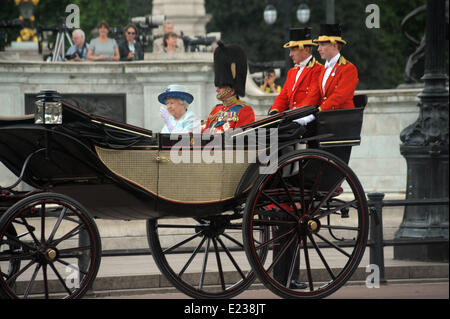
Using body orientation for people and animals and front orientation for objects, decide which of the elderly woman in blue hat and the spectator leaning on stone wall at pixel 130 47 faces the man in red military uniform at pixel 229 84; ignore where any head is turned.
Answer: the spectator leaning on stone wall

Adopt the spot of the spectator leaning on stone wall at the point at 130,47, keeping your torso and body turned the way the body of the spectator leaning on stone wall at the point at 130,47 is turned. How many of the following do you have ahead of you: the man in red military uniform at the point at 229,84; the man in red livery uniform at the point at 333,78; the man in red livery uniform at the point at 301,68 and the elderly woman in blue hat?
4

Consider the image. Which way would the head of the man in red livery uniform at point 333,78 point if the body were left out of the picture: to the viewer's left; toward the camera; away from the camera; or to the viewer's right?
to the viewer's left

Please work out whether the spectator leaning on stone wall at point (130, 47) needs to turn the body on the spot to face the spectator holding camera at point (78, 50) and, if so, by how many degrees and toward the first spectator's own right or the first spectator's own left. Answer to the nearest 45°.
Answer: approximately 90° to the first spectator's own right

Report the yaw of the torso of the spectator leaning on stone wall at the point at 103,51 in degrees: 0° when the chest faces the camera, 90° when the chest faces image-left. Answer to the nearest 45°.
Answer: approximately 0°

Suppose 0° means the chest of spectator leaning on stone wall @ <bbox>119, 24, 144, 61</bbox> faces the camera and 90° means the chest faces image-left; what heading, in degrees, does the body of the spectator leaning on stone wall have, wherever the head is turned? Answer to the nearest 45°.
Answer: approximately 0°

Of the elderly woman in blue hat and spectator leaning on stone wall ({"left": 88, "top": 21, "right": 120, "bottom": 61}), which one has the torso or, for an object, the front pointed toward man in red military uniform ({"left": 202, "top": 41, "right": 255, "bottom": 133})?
the spectator leaning on stone wall

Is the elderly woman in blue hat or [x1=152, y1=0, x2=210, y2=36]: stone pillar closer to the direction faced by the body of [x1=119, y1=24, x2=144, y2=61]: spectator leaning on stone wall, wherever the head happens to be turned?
the elderly woman in blue hat

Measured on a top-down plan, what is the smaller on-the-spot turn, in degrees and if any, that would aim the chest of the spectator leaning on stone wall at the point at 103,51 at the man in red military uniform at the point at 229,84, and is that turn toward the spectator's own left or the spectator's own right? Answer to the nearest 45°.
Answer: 0° — they already face them

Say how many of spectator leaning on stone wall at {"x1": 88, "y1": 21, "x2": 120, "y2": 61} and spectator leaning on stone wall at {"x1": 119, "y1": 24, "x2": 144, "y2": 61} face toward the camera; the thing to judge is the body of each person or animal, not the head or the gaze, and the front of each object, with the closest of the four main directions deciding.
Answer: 2

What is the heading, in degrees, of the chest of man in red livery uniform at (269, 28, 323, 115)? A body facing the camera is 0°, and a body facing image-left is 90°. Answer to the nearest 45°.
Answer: approximately 45°
